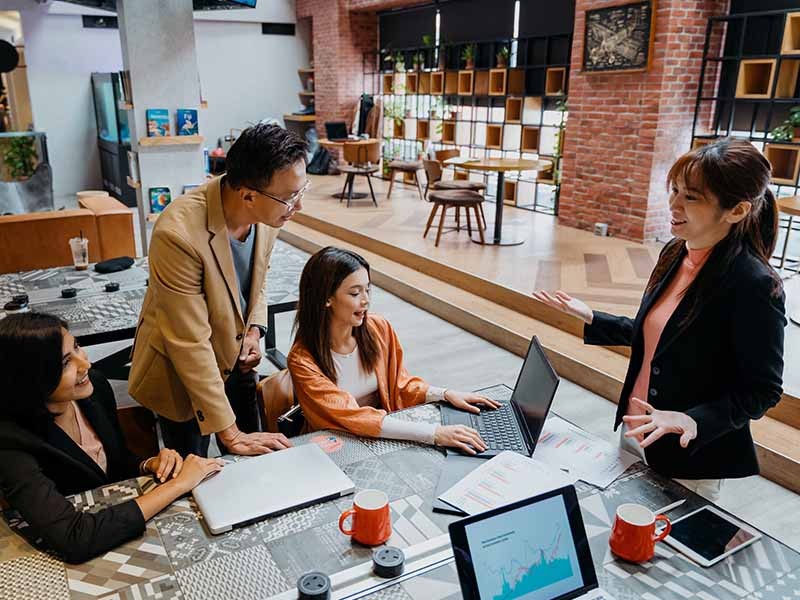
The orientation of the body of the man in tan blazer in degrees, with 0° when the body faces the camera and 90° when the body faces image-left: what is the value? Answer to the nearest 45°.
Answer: approximately 315°

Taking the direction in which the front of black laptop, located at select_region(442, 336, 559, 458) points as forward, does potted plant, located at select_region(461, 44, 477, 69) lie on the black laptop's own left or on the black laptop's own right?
on the black laptop's own right

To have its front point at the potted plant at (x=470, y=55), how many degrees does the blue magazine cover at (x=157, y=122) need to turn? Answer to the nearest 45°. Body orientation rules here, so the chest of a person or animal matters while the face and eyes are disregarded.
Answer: approximately 135° to its left

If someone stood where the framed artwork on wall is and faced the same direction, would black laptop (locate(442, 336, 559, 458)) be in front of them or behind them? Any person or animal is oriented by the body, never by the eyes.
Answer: in front

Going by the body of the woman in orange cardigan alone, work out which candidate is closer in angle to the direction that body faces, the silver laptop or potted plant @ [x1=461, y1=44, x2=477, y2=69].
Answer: the silver laptop

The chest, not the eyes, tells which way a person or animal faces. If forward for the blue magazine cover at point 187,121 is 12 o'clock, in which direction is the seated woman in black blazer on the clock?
The seated woman in black blazer is roughly at 12 o'clock from the blue magazine cover.

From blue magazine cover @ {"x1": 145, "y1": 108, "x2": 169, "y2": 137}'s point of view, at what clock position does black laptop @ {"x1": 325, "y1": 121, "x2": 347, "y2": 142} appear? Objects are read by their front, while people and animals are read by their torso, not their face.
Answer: The black laptop is roughly at 7 o'clock from the blue magazine cover.

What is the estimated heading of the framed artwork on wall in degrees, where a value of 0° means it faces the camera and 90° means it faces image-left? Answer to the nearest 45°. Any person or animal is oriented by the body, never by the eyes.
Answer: approximately 45°

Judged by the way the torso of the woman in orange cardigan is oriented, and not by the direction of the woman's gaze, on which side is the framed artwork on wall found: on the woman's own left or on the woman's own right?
on the woman's own left

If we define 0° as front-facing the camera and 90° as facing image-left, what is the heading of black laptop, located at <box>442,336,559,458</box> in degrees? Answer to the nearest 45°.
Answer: approximately 90°

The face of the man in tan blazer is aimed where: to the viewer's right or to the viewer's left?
to the viewer's right
